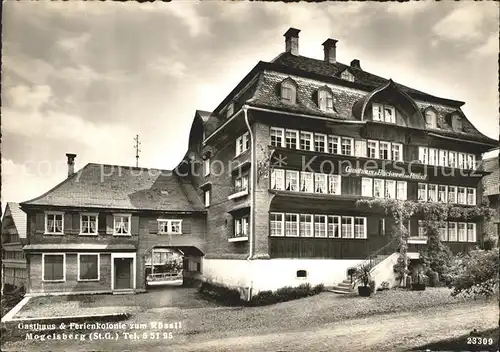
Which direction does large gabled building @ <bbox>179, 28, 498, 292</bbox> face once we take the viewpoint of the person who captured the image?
facing the viewer and to the right of the viewer

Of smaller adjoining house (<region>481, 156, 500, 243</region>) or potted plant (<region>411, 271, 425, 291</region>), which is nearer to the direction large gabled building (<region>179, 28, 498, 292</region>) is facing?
the potted plant

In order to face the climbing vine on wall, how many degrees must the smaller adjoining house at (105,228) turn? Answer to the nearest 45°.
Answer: approximately 45° to its left

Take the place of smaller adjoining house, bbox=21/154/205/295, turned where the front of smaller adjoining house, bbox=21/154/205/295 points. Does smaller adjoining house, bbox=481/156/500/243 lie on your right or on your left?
on your left

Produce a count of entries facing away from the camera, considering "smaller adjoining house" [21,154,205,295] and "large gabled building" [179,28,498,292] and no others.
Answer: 0

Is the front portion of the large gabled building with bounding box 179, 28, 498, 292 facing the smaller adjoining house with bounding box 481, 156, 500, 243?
no

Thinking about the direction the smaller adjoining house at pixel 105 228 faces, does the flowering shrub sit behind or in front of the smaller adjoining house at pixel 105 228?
in front

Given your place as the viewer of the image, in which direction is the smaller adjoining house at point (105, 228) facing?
facing the viewer

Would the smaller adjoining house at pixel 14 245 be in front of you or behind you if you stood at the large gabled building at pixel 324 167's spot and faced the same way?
behind

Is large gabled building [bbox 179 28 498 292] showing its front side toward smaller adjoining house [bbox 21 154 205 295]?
no
